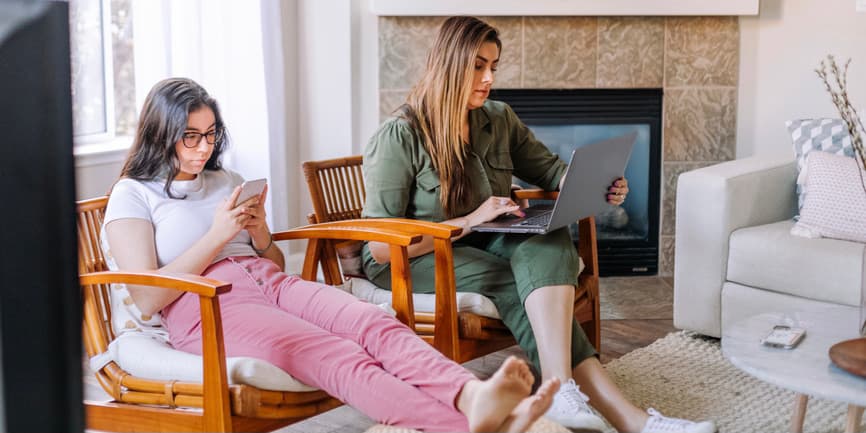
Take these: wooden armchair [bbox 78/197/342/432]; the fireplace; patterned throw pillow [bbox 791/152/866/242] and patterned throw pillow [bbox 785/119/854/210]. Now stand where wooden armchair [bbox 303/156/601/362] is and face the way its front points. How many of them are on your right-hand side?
1

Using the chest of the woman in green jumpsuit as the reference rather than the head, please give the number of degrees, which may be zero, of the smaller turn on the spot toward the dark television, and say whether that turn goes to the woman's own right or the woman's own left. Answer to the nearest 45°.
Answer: approximately 45° to the woman's own right

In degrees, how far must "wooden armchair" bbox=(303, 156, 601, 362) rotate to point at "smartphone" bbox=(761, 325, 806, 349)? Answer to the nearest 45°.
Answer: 0° — it already faces it

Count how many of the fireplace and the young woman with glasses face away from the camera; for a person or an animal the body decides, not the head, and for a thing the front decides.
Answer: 0

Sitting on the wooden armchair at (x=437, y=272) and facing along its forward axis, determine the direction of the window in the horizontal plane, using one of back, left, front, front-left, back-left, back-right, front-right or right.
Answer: back

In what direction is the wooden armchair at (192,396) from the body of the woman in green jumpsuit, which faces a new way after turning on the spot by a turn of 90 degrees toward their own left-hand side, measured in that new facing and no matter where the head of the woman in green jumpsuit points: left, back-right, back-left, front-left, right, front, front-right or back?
back

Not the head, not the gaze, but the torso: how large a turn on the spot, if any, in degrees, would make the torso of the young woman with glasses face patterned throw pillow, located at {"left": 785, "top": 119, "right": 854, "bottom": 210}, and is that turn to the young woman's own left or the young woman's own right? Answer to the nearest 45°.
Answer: approximately 90° to the young woman's own left

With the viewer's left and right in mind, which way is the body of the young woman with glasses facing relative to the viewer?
facing the viewer and to the right of the viewer

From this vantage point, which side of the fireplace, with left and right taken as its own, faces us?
front

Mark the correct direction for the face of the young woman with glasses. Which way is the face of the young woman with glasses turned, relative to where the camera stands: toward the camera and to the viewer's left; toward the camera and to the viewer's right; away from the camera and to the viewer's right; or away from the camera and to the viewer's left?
toward the camera and to the viewer's right

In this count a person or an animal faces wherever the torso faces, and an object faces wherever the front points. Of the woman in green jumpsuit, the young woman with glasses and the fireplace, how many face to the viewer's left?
0
